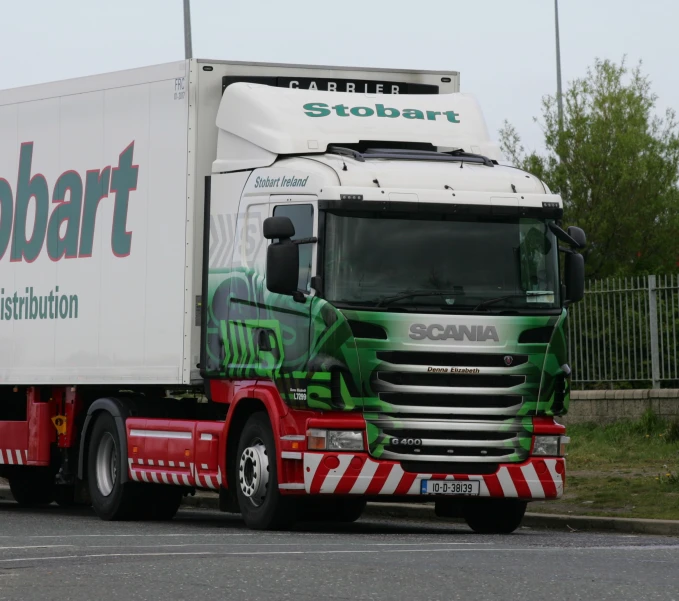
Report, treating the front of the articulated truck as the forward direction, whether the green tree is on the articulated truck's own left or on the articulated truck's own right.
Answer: on the articulated truck's own left

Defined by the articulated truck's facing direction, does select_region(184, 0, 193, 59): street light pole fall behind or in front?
behind

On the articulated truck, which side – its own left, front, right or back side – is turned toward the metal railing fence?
left

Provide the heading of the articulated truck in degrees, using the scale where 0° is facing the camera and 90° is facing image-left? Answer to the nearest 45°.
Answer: approximately 315°

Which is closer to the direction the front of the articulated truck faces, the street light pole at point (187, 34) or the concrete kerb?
the concrete kerb
